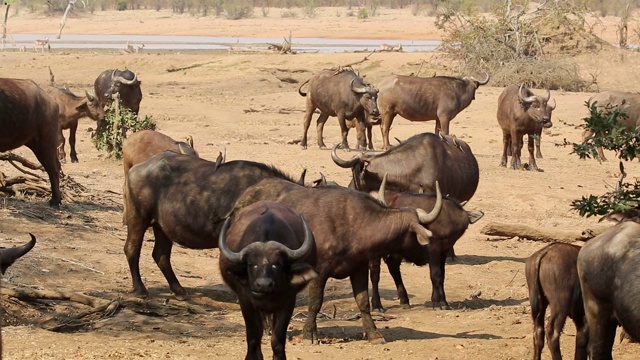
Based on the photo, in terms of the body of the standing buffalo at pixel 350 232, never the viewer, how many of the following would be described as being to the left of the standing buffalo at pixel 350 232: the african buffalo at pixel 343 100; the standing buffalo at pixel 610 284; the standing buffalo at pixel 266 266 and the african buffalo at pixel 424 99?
2

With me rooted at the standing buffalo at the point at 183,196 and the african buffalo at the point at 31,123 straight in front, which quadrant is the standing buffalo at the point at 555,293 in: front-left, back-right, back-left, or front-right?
back-right

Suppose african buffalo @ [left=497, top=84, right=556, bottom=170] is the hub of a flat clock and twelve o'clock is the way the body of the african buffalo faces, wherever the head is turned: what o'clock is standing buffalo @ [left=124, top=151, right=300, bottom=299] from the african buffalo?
The standing buffalo is roughly at 2 o'clock from the african buffalo.

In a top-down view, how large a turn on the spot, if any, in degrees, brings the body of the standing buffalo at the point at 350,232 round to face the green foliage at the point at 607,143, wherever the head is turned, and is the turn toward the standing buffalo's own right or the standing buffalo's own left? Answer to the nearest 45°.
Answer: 0° — it already faces it

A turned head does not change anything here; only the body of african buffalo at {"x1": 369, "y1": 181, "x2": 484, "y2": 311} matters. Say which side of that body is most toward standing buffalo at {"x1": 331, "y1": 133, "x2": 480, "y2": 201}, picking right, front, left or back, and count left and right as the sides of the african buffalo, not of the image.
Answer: left

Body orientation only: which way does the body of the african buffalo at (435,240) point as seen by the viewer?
to the viewer's right

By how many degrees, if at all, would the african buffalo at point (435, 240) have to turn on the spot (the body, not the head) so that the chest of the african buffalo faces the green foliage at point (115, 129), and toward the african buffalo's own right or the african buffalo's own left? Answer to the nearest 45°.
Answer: approximately 135° to the african buffalo's own left

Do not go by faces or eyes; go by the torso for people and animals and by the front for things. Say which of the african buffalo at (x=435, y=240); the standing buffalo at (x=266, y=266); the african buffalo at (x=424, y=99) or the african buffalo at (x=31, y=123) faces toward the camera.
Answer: the standing buffalo

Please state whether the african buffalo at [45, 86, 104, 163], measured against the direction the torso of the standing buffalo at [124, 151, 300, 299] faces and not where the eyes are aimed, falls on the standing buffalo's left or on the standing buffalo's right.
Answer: on the standing buffalo's left

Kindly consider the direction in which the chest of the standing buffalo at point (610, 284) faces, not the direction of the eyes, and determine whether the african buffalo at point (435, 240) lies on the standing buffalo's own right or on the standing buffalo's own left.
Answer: on the standing buffalo's own left
